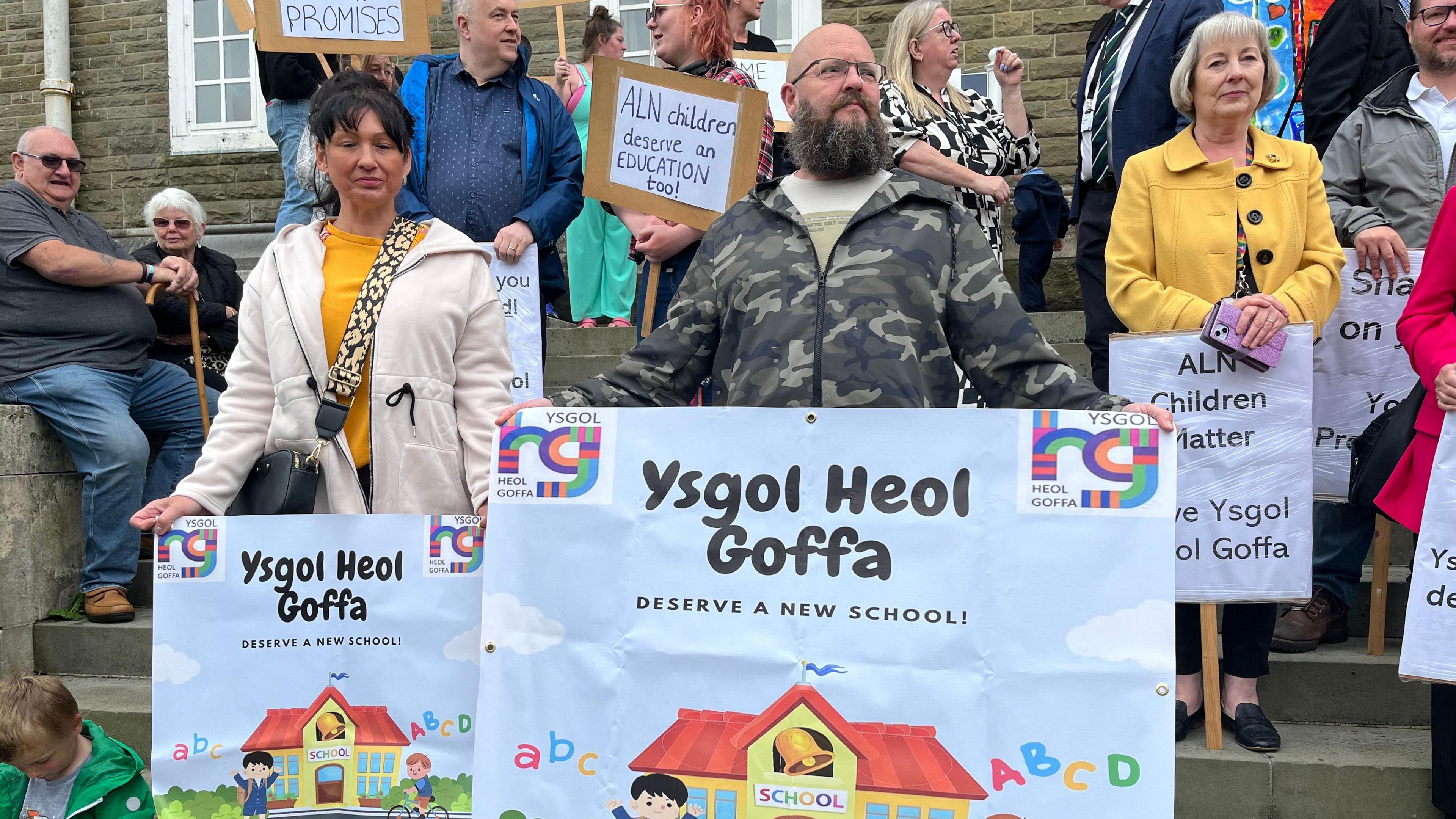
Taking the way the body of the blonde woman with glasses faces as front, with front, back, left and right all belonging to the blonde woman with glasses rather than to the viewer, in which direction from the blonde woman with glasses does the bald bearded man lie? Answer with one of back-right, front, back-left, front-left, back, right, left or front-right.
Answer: front-right

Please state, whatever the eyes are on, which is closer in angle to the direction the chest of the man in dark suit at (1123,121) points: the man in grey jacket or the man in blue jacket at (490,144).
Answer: the man in blue jacket

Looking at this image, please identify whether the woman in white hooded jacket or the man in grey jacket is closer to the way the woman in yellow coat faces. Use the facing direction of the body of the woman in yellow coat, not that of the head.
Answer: the woman in white hooded jacket

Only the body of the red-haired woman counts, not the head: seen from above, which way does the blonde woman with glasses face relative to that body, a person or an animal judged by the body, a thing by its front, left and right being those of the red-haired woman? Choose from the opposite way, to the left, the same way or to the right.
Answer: to the left

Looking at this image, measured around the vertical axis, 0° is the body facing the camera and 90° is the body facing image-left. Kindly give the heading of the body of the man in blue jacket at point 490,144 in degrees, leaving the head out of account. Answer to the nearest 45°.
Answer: approximately 0°

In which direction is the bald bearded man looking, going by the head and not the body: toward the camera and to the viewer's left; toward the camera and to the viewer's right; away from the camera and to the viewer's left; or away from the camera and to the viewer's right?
toward the camera and to the viewer's right

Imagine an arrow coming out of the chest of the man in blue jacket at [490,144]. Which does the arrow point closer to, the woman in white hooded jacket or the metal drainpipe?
the woman in white hooded jacket

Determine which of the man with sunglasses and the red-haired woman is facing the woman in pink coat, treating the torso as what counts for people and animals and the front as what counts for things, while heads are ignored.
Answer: the man with sunglasses

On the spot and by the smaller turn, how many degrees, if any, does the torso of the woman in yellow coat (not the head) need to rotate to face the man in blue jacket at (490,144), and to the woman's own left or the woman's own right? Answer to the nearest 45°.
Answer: approximately 90° to the woman's own right

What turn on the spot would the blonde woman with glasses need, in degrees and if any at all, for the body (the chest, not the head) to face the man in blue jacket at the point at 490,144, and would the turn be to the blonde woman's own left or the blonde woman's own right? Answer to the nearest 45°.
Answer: approximately 135° to the blonde woman's own right
